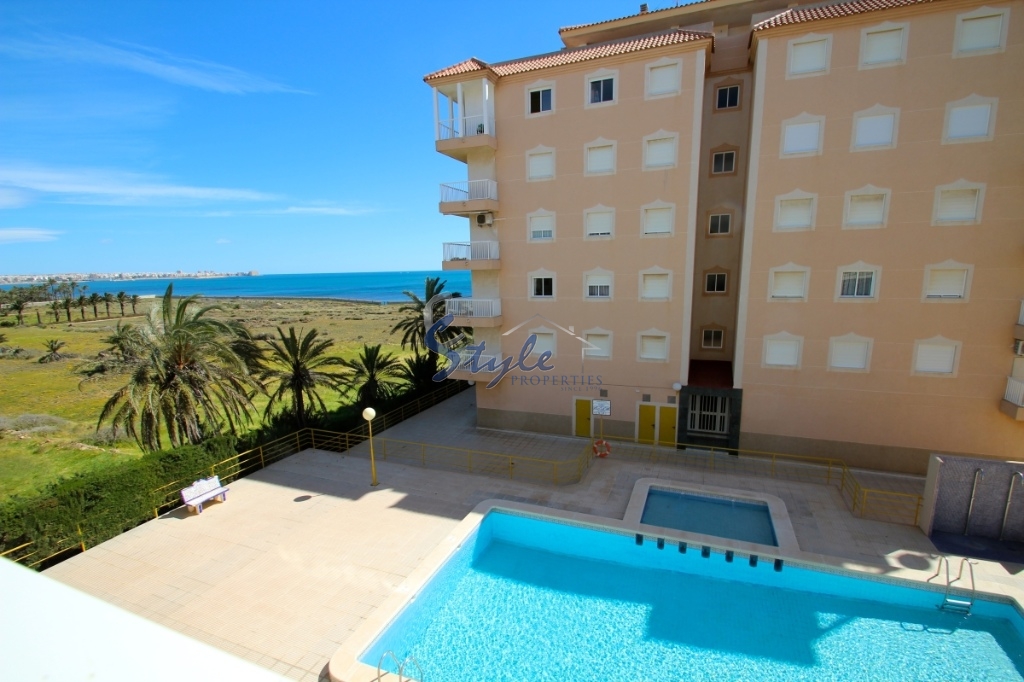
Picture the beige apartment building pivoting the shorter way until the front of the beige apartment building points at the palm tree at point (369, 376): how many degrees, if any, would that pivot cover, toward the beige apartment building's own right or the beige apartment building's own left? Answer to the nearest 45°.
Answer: approximately 90° to the beige apartment building's own right

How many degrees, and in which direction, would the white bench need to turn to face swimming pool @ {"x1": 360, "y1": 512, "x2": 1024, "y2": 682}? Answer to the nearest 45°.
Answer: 0° — it already faces it

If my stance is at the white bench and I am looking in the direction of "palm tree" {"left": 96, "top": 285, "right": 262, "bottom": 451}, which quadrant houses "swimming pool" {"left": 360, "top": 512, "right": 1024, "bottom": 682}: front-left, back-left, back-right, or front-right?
back-right

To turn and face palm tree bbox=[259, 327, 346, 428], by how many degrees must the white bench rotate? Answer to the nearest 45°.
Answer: approximately 90° to its left

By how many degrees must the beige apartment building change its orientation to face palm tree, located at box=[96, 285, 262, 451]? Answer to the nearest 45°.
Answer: approximately 45° to its right

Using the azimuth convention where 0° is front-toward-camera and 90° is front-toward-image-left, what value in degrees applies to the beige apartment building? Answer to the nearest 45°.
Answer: approximately 0°

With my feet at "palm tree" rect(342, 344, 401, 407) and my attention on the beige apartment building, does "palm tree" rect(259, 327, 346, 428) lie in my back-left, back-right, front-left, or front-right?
back-right

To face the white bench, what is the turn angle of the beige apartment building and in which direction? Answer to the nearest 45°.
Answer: approximately 45° to its right
